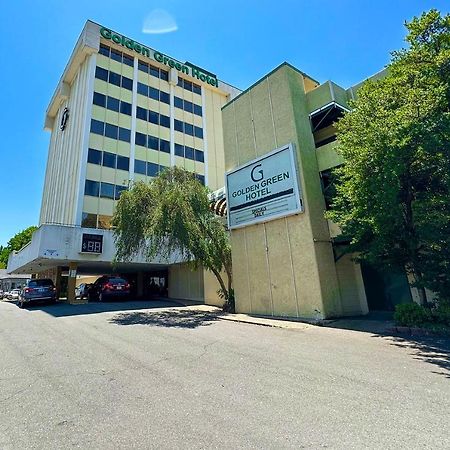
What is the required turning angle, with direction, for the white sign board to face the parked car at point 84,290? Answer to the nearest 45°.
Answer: approximately 90° to its right

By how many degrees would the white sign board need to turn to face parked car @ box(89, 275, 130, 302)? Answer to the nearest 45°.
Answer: approximately 90° to its right

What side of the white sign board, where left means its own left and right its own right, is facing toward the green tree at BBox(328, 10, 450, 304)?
left

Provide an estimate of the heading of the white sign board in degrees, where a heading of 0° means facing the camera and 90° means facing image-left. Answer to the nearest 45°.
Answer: approximately 45°

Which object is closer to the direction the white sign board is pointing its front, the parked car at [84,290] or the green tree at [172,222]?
the green tree
